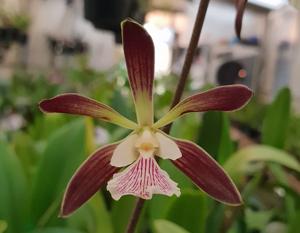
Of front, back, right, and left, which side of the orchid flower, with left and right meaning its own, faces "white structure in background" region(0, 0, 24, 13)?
back

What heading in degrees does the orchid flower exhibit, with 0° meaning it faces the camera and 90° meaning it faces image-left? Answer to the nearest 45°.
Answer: approximately 0°

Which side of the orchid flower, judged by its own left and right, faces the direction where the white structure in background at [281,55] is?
back

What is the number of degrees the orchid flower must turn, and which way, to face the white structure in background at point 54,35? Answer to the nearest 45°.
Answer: approximately 180°
